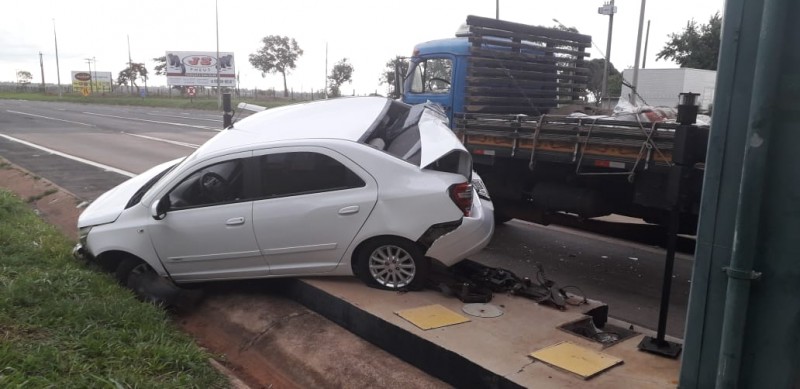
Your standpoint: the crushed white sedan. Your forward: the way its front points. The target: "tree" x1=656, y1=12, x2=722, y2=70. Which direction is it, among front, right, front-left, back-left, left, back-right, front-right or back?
back-right

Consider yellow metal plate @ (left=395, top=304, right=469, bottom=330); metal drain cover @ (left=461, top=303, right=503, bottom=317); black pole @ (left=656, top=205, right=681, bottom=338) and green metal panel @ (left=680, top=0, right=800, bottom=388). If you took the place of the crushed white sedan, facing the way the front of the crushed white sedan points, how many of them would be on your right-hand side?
0

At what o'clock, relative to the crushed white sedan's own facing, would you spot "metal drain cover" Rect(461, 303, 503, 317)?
The metal drain cover is roughly at 7 o'clock from the crushed white sedan.

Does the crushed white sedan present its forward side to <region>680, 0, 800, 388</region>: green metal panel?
no

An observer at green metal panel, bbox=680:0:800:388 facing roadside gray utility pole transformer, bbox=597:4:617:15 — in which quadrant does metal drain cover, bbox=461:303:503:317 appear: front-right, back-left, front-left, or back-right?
front-left

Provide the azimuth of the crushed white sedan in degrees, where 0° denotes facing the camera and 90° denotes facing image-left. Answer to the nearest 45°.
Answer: approximately 90°

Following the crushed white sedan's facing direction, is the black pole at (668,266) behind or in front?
behind

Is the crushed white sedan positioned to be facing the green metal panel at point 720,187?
no

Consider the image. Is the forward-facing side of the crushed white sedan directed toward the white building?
no

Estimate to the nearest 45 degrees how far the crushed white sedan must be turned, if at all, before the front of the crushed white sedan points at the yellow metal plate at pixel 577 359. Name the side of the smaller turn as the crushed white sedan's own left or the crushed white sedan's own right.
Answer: approximately 135° to the crushed white sedan's own left

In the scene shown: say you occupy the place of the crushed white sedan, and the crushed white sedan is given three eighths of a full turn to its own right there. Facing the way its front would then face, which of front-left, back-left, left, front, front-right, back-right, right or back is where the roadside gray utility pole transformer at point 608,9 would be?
front

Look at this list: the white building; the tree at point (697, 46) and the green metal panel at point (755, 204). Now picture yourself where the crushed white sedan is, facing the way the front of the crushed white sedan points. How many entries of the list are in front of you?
0
